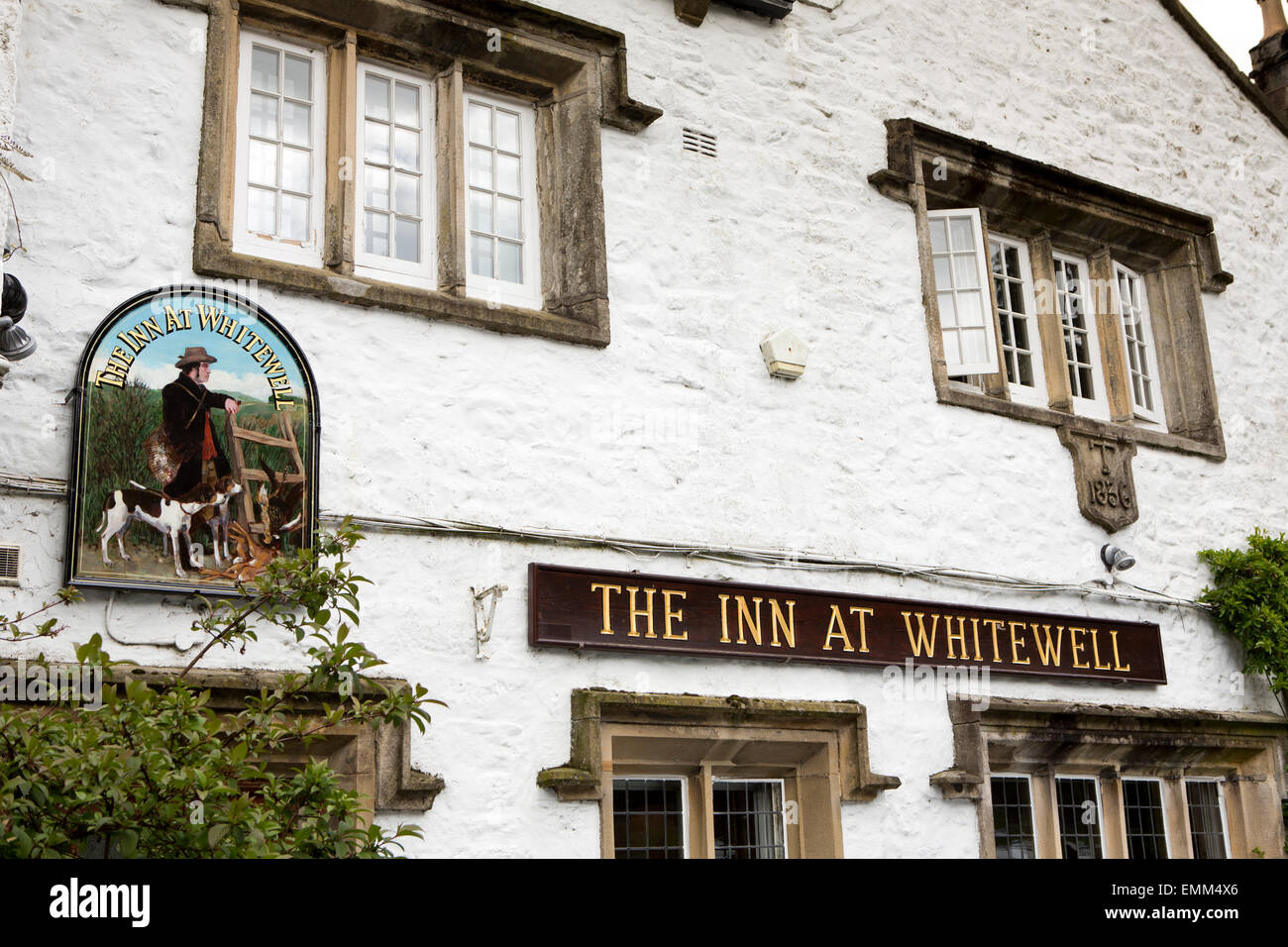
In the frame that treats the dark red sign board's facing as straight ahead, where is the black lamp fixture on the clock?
The black lamp fixture is roughly at 3 o'clock from the dark red sign board.

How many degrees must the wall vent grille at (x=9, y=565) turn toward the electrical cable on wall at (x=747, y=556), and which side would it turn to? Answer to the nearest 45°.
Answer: approximately 45° to its left

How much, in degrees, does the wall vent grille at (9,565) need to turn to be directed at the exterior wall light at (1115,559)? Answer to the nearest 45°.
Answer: approximately 45° to its left

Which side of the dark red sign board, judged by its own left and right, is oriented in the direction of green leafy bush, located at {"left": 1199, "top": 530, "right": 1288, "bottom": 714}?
left

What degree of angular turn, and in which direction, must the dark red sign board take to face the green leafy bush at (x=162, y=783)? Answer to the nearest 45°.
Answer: approximately 90° to its right

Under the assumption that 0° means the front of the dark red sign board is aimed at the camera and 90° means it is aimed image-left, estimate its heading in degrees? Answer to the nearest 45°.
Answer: approximately 315°

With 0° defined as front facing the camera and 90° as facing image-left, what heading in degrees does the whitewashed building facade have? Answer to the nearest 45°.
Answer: approximately 315°

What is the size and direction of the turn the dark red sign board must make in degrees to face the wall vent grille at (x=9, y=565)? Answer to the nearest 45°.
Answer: approximately 90° to its right
